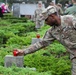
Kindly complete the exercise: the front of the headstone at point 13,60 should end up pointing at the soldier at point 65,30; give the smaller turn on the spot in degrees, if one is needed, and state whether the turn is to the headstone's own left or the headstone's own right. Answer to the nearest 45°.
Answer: approximately 45° to the headstone's own left

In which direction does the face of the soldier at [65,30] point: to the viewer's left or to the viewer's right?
to the viewer's left

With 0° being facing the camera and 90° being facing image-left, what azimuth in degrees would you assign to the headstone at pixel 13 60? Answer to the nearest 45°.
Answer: approximately 0°
